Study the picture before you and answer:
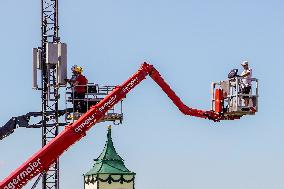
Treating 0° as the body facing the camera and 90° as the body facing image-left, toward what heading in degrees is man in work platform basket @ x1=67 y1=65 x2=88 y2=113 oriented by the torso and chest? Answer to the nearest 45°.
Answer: approximately 90°
